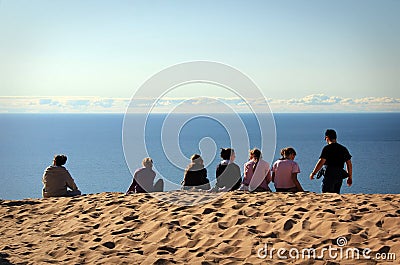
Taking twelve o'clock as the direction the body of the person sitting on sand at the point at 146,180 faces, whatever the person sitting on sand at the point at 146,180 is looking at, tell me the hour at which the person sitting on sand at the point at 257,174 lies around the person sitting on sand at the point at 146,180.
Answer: the person sitting on sand at the point at 257,174 is roughly at 2 o'clock from the person sitting on sand at the point at 146,180.

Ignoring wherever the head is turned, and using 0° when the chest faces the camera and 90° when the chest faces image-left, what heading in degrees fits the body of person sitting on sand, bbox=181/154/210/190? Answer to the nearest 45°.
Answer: approximately 180°

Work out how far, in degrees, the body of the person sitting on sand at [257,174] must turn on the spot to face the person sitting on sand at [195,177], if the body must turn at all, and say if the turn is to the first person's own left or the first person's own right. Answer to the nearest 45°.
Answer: approximately 90° to the first person's own left

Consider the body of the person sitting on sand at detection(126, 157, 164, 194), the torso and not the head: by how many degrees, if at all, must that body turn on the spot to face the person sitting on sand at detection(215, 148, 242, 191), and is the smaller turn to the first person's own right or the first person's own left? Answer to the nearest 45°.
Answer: approximately 45° to the first person's own right

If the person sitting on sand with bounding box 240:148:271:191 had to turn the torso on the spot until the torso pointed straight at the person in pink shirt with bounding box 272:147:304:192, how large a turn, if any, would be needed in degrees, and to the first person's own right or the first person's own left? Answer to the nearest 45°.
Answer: approximately 90° to the first person's own right

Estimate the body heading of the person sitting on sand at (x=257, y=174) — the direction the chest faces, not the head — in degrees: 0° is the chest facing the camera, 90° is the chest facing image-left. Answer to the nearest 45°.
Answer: approximately 180°

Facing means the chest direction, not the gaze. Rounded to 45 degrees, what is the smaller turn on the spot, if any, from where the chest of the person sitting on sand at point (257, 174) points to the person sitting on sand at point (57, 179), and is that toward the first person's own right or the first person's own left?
approximately 90° to the first person's own left

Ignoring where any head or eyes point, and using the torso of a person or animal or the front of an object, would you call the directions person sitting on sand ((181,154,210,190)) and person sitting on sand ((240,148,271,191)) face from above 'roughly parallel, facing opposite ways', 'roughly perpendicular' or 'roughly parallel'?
roughly parallel

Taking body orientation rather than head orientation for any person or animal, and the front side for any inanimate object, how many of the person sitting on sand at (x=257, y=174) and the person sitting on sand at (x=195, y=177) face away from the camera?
2

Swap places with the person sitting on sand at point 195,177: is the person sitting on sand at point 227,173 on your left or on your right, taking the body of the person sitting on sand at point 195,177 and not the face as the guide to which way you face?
on your right

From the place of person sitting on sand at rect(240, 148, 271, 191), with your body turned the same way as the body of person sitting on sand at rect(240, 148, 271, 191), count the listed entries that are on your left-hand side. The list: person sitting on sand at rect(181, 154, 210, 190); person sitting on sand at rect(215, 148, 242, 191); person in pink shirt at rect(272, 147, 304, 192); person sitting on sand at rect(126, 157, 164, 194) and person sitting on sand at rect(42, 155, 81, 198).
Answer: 4

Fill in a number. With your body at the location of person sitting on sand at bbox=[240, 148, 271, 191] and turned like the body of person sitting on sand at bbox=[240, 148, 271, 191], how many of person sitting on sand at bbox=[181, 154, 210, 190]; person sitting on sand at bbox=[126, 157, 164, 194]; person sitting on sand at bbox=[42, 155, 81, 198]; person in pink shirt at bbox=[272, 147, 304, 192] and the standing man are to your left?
3

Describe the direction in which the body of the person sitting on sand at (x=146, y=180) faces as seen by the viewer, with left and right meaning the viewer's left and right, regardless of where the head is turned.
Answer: facing away from the viewer and to the right of the viewer
